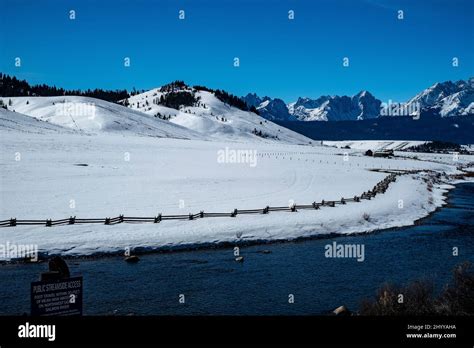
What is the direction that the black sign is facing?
toward the camera
